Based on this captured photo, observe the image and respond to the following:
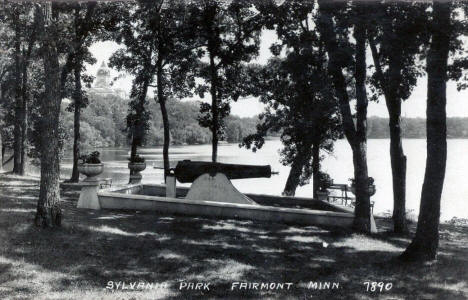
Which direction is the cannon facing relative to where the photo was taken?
to the viewer's right

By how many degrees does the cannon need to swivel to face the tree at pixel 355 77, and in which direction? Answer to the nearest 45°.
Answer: approximately 45° to its right

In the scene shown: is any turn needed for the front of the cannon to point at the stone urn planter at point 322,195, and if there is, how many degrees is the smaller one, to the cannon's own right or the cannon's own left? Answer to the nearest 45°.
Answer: approximately 45° to the cannon's own left

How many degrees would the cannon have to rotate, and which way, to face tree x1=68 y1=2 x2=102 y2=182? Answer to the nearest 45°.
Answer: approximately 135° to its left

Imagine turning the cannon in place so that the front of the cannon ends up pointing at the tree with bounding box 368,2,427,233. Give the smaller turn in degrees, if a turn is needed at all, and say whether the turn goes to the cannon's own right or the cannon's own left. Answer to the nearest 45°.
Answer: approximately 45° to the cannon's own right

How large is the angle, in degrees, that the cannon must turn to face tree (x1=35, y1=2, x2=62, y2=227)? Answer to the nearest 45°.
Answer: approximately 135° to its right

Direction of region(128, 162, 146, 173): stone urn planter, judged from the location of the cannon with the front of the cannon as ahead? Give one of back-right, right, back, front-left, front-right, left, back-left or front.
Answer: back-left
